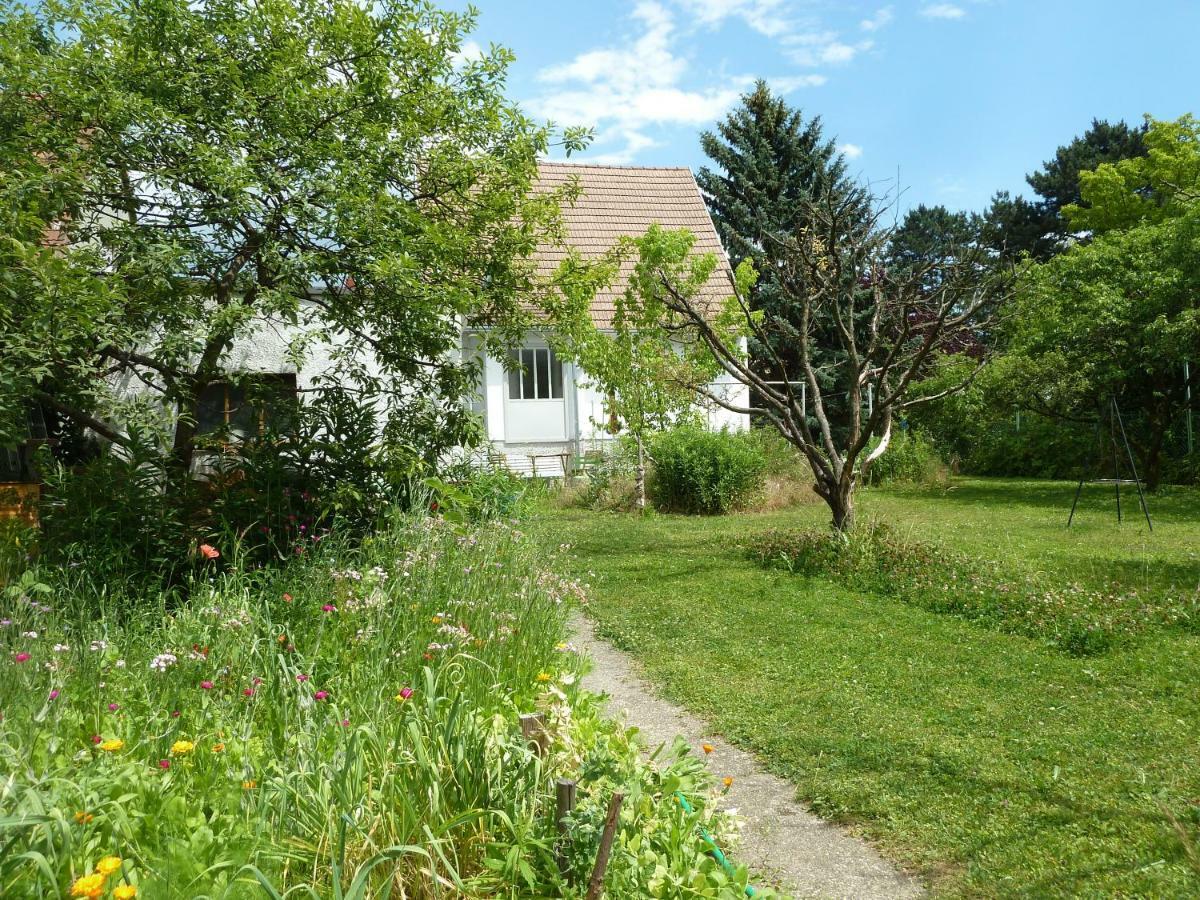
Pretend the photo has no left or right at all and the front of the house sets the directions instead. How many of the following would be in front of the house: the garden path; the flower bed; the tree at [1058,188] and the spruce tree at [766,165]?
2

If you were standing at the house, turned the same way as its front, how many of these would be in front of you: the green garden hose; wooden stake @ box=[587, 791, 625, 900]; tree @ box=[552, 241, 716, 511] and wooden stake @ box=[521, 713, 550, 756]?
4

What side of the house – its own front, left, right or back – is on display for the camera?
front

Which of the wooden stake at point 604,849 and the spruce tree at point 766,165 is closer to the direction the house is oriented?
the wooden stake

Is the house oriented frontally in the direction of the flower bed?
yes

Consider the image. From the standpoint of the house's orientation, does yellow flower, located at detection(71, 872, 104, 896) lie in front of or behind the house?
in front

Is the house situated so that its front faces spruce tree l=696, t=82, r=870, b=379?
no

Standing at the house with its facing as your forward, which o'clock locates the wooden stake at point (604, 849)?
The wooden stake is roughly at 12 o'clock from the house.

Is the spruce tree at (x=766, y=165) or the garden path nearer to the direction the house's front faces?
the garden path

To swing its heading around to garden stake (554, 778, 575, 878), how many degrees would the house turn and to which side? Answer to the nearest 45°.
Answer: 0° — it already faces it

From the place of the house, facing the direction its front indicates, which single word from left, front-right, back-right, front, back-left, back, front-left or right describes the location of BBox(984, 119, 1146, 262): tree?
back-left

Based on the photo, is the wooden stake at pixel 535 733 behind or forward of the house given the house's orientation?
forward

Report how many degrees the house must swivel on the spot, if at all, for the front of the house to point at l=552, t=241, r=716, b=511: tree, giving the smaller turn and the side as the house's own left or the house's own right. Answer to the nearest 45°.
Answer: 0° — it already faces it
